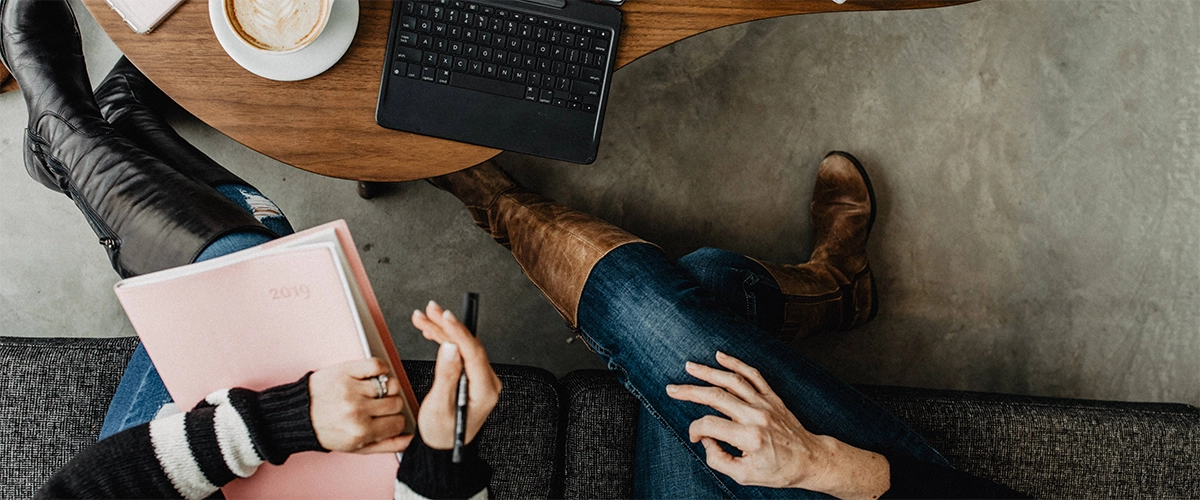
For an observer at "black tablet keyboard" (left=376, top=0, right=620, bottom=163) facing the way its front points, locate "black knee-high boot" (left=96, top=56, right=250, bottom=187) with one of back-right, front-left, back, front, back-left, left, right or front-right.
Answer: back-right

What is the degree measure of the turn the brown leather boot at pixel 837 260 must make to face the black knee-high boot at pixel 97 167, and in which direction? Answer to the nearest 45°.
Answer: approximately 135° to its left

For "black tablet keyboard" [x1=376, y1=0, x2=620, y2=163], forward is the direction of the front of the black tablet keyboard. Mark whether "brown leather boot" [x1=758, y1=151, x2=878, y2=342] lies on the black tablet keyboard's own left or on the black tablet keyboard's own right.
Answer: on the black tablet keyboard's own left

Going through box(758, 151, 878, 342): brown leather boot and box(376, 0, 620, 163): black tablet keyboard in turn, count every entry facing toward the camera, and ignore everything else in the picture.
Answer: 1

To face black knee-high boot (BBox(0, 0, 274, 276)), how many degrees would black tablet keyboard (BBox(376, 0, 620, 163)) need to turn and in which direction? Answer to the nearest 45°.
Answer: approximately 135° to its right

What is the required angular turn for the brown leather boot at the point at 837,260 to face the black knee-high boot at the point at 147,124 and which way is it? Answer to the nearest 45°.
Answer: approximately 135° to its left

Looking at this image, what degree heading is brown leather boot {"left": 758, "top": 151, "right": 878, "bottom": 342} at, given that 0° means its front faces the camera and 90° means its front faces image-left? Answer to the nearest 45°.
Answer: approximately 180°

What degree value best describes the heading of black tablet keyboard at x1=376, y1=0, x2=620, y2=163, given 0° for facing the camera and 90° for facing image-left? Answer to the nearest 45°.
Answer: approximately 0°
